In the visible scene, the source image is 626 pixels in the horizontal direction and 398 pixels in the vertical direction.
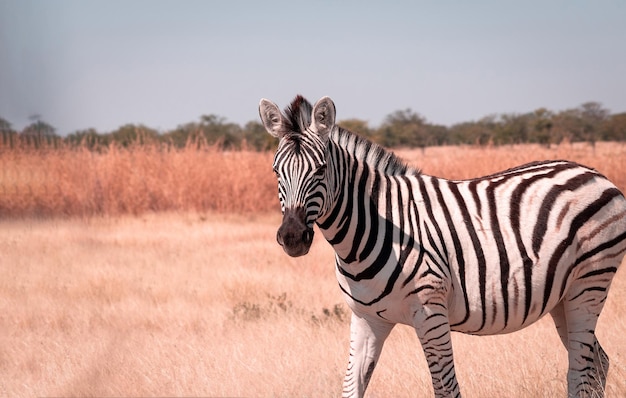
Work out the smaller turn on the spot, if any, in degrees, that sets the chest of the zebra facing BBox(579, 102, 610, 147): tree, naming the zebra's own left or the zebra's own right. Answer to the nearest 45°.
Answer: approximately 135° to the zebra's own right

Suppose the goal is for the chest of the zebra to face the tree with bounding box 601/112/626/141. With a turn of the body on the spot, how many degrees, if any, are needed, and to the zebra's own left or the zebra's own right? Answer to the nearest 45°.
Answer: approximately 135° to the zebra's own right

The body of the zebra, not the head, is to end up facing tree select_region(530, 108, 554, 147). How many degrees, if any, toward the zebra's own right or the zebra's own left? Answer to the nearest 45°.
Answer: approximately 135° to the zebra's own right

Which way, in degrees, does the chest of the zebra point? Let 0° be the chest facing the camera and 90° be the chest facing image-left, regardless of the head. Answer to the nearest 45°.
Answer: approximately 45°
